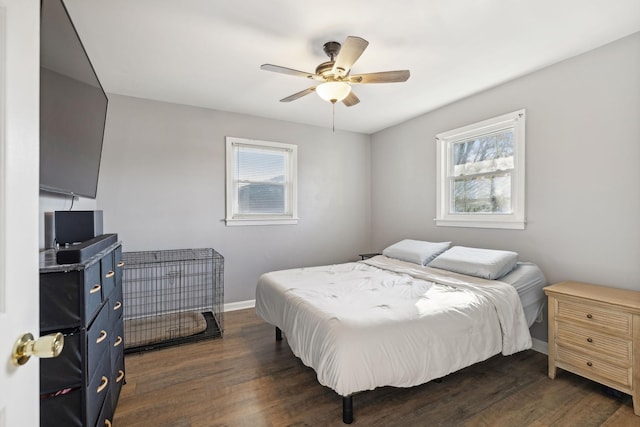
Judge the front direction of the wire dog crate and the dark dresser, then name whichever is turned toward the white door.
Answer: the wire dog crate

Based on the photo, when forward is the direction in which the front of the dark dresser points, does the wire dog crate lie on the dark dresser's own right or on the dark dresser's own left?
on the dark dresser's own left

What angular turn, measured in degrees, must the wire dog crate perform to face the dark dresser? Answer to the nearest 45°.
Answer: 0° — it already faces it

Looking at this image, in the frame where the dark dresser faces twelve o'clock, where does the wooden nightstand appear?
The wooden nightstand is roughly at 1 o'clock from the dark dresser.

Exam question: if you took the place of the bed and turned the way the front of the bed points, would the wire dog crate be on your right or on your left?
on your right

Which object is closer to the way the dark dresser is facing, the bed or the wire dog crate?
the bed

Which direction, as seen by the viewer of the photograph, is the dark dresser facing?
facing to the right of the viewer
